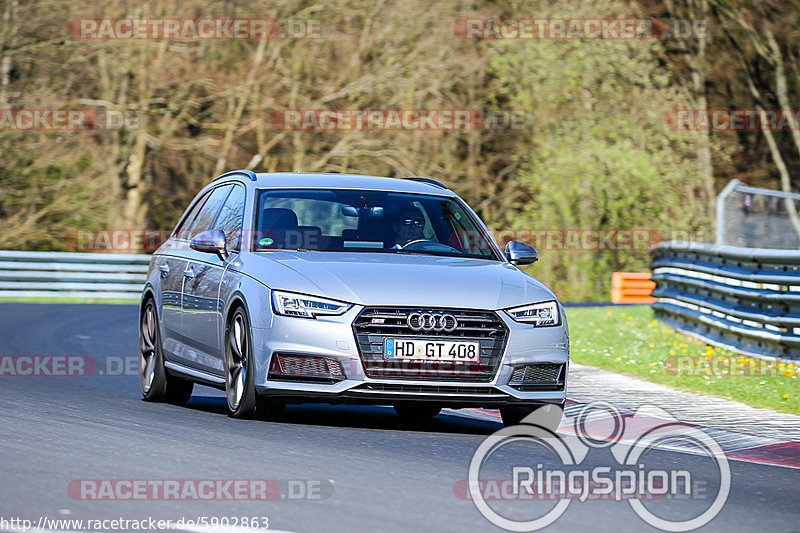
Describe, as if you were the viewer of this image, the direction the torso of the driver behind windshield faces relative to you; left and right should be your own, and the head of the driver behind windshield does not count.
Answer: facing the viewer and to the right of the viewer

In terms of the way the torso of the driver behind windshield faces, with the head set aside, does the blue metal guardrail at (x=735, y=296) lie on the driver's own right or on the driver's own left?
on the driver's own left

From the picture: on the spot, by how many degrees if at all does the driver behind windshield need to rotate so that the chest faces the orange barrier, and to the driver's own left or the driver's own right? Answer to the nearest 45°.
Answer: approximately 135° to the driver's own left

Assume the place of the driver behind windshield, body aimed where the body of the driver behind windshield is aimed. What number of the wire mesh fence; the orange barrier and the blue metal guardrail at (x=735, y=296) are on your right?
0

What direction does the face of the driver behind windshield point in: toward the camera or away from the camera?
toward the camera

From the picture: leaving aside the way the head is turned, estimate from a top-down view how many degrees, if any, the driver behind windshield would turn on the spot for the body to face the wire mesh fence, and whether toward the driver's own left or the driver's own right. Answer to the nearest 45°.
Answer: approximately 90° to the driver's own left

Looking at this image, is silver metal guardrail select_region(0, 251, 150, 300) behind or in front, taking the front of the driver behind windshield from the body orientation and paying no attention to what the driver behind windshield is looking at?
behind
